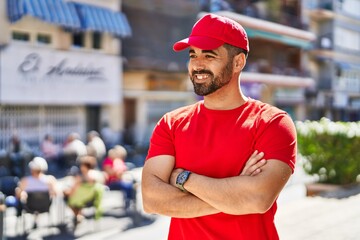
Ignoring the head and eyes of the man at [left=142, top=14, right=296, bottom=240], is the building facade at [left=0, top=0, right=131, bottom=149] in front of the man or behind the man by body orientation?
behind

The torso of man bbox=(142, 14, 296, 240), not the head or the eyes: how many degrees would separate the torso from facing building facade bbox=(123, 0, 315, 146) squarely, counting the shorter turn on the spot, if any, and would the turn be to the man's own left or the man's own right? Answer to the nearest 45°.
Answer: approximately 180°

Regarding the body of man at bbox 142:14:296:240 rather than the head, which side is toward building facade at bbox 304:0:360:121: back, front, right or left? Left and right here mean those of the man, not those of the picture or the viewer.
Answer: back

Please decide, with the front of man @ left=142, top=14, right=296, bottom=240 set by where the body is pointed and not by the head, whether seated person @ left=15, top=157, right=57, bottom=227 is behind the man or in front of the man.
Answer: behind

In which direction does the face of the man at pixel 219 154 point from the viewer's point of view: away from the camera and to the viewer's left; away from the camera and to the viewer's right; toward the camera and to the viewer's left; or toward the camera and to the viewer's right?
toward the camera and to the viewer's left

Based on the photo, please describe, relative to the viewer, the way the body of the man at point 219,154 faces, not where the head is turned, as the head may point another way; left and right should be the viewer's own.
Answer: facing the viewer

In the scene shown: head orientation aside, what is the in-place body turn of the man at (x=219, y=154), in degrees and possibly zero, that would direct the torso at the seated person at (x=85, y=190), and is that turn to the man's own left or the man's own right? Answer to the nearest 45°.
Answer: approximately 180°

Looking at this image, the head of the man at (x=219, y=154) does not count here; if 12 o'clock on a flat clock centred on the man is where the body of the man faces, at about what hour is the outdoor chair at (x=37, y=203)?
The outdoor chair is roughly at 5 o'clock from the man.

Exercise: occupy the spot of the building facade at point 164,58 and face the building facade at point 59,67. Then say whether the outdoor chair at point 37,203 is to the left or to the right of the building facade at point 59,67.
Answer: left
